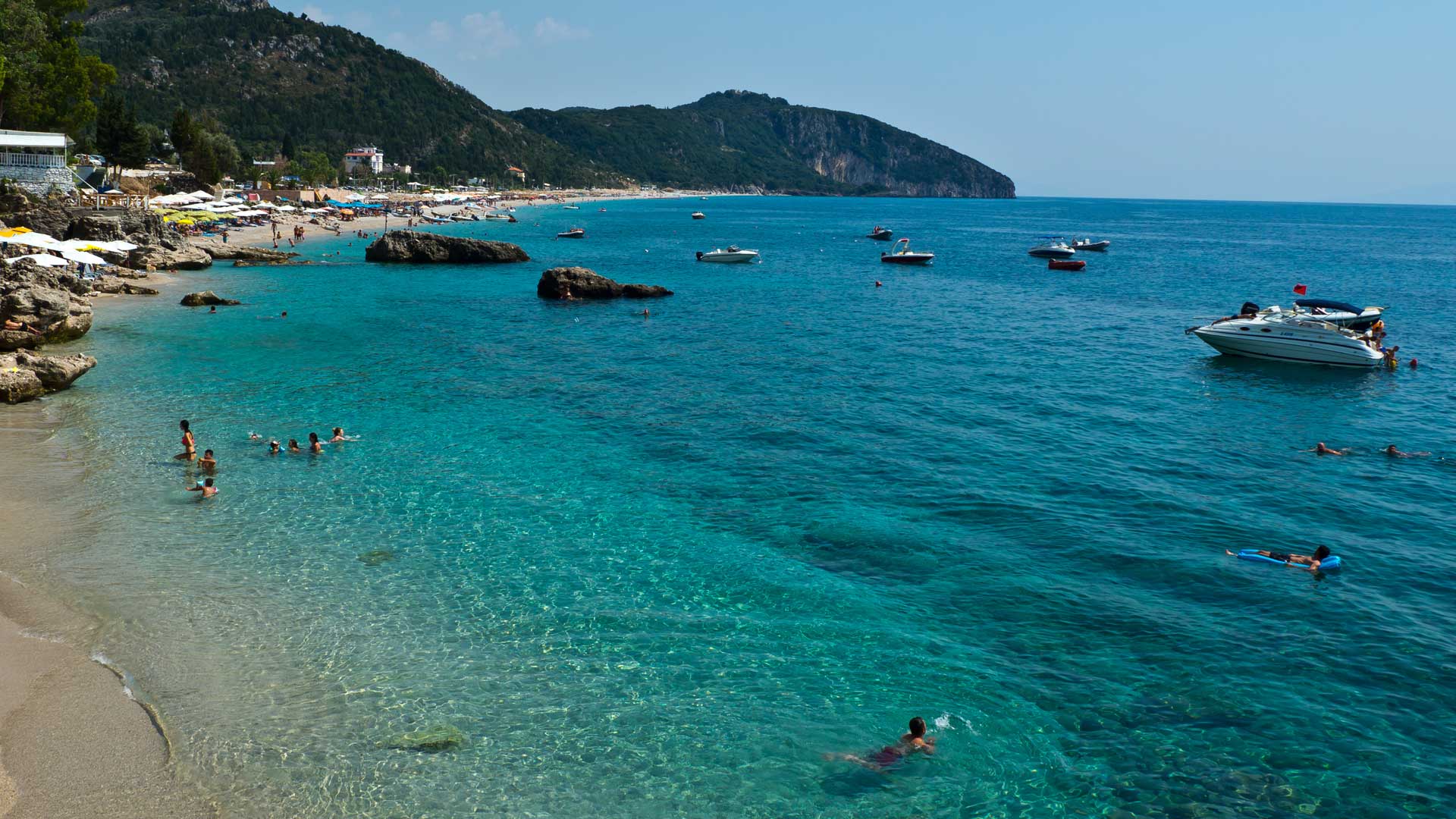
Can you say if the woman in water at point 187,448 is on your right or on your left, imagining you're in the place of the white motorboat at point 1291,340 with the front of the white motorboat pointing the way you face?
on your left

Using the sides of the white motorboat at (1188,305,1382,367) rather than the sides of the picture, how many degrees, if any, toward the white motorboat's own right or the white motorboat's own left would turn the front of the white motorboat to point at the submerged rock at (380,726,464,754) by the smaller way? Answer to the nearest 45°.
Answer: approximately 90° to the white motorboat's own left

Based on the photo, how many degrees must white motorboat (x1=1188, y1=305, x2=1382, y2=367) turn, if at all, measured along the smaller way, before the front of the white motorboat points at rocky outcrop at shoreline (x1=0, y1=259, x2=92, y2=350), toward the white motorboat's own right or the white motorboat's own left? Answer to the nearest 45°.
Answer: approximately 45° to the white motorboat's own left

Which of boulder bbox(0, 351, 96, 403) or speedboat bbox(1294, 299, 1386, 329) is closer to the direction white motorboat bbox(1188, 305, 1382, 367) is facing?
the boulder

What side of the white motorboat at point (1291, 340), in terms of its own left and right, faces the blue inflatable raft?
left

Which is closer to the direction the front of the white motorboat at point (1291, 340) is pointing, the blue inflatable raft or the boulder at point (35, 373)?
the boulder

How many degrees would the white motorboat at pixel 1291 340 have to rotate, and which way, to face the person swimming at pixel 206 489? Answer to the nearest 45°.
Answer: approximately 45° to its left

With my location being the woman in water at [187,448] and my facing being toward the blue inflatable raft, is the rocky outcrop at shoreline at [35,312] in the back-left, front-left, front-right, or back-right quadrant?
back-left

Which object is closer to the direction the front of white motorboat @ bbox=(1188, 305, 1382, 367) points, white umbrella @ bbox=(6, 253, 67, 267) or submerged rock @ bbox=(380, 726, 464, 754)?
the white umbrella

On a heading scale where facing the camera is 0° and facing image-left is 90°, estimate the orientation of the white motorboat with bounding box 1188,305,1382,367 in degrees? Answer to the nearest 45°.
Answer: approximately 90°

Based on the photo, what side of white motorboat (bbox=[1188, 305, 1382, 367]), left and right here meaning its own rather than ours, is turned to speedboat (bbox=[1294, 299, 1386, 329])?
right

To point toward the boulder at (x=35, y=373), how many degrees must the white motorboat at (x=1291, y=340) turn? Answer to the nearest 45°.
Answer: approximately 45° to its left
